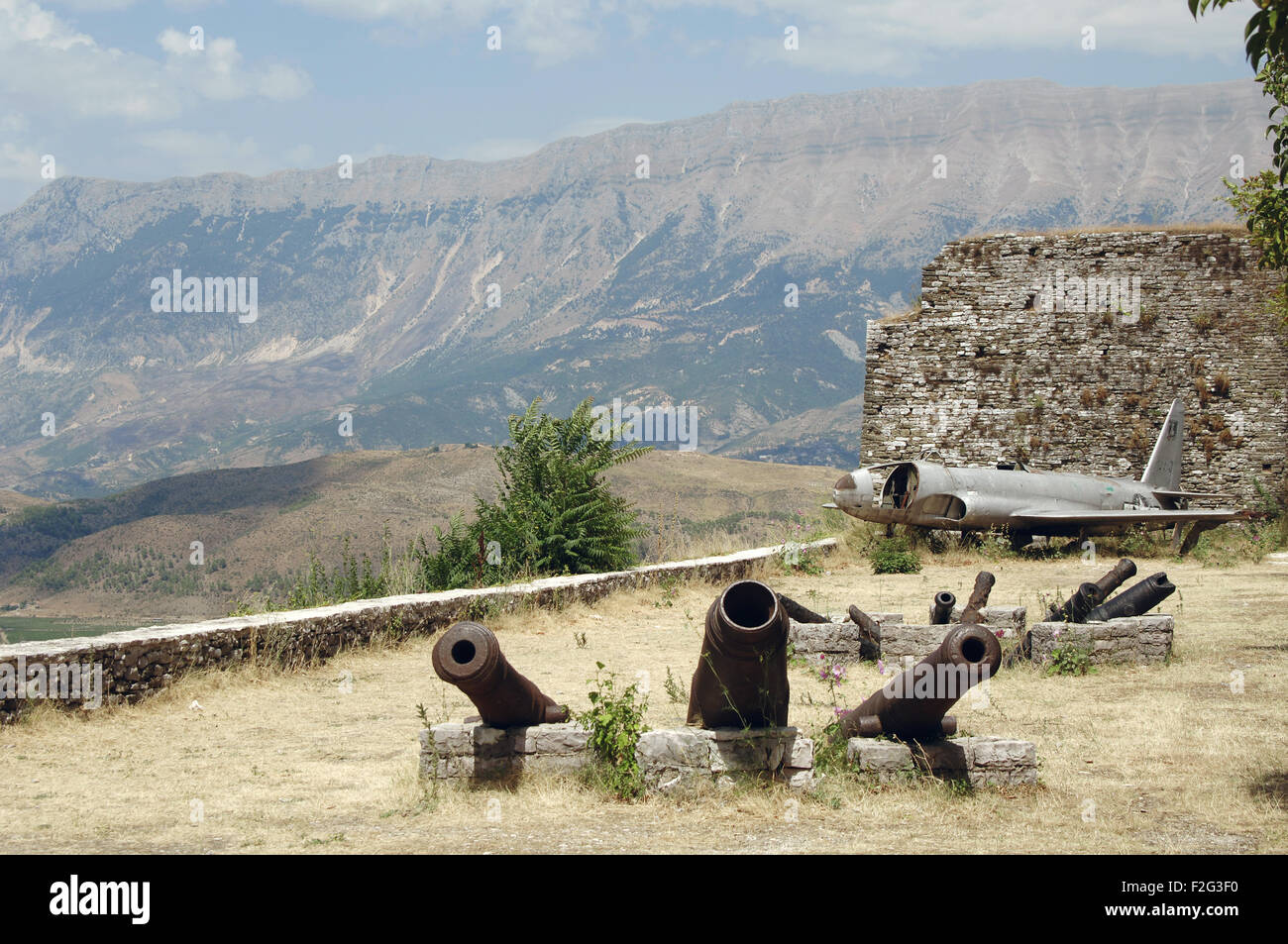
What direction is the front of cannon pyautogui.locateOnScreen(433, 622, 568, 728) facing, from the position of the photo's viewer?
facing the viewer and to the left of the viewer

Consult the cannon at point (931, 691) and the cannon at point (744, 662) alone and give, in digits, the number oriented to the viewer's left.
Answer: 0

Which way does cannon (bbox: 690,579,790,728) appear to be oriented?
toward the camera

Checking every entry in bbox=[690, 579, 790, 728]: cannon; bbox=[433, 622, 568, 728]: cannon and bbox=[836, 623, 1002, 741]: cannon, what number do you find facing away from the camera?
0

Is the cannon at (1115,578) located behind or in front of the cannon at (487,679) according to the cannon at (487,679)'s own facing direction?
behind

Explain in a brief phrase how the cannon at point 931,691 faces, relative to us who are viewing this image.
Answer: facing the viewer and to the right of the viewer

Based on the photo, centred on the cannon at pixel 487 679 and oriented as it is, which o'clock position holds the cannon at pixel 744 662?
the cannon at pixel 744 662 is roughly at 8 o'clock from the cannon at pixel 487 679.

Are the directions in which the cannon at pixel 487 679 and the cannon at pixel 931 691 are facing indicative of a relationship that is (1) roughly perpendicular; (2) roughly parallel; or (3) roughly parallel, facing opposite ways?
roughly perpendicular

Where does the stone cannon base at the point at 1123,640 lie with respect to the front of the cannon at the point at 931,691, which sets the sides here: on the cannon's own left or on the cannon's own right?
on the cannon's own left
